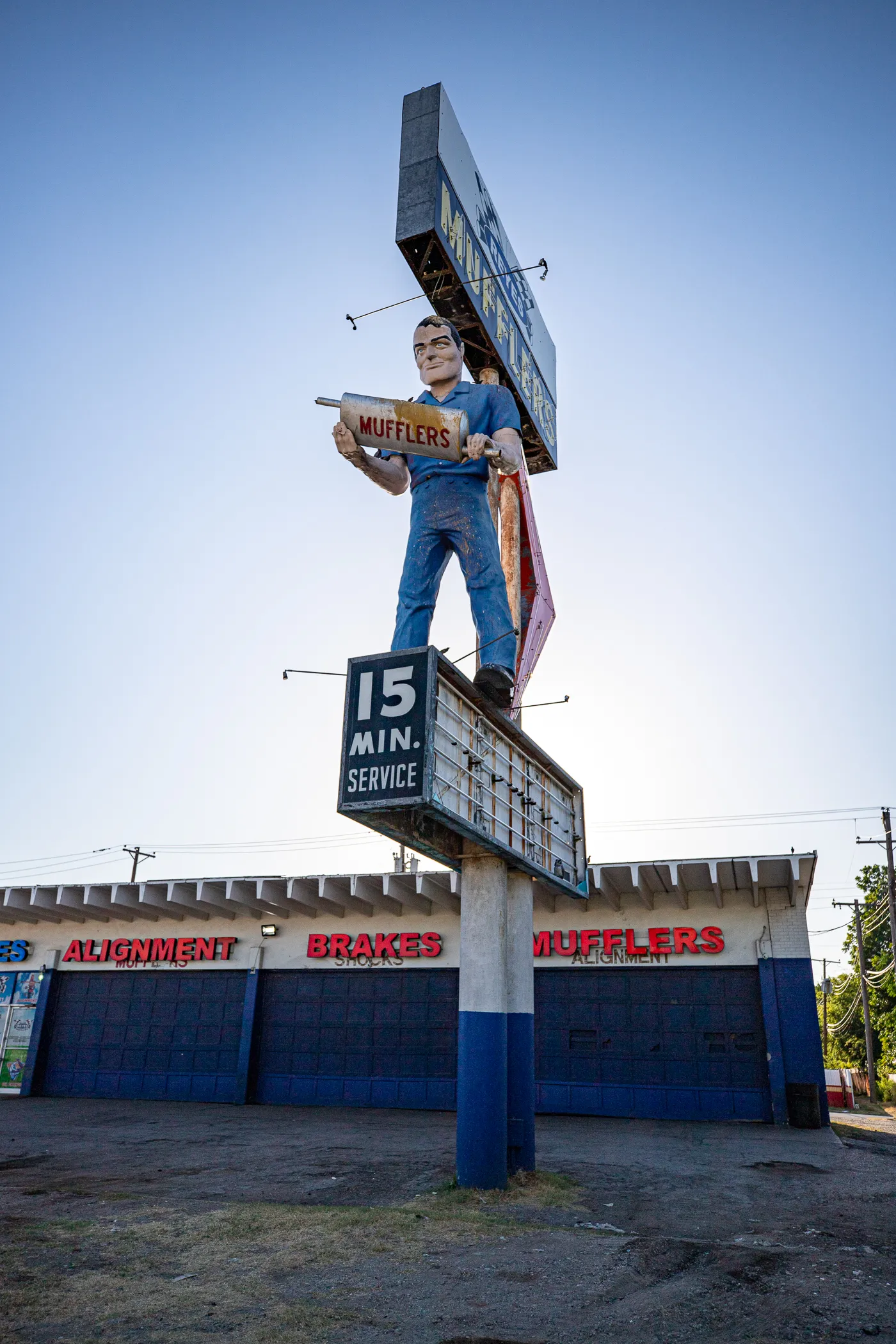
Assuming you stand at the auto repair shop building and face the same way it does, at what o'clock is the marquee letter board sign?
The marquee letter board sign is roughly at 12 o'clock from the auto repair shop building.

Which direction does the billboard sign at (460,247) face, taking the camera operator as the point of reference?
facing the viewer and to the right of the viewer

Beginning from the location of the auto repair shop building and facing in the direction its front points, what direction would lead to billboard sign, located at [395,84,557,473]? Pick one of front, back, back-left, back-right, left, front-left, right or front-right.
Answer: front

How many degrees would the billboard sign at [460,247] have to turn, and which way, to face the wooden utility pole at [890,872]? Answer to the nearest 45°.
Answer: approximately 90° to its left

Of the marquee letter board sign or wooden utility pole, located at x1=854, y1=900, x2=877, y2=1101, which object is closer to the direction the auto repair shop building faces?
the marquee letter board sign

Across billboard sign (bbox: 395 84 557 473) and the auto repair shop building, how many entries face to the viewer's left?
0

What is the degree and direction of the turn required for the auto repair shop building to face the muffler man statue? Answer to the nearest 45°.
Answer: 0° — it already faces it

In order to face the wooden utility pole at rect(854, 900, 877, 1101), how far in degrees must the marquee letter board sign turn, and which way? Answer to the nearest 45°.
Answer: approximately 90° to its left

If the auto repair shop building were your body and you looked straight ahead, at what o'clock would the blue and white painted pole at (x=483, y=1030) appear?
The blue and white painted pole is roughly at 12 o'clock from the auto repair shop building.

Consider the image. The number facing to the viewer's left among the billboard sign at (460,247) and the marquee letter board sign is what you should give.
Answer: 0
